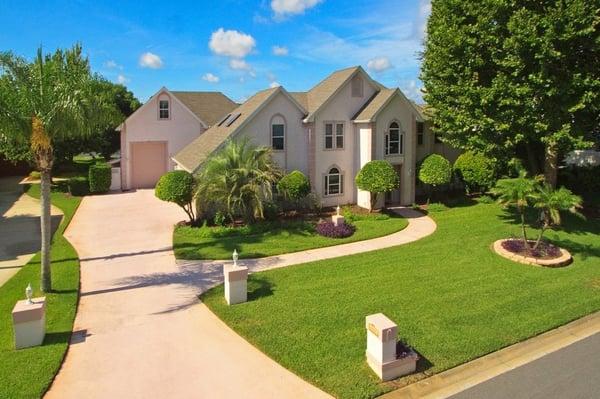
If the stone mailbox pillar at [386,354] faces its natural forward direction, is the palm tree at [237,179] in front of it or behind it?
behind

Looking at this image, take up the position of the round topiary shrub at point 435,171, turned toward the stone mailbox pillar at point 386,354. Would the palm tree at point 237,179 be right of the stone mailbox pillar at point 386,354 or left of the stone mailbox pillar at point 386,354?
right

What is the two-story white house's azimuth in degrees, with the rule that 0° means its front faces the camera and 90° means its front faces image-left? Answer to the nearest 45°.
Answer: approximately 315°

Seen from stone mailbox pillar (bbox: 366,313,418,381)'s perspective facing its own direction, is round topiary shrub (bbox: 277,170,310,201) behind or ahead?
behind

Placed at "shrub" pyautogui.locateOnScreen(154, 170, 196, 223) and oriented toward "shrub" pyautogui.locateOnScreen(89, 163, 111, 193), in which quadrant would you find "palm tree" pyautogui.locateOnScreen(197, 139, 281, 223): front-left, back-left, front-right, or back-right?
back-right

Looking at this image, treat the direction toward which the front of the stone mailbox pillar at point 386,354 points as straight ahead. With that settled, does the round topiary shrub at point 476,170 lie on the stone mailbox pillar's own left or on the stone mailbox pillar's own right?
on the stone mailbox pillar's own left

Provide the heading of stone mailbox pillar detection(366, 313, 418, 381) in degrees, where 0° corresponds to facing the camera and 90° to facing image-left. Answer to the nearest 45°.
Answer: approximately 315°

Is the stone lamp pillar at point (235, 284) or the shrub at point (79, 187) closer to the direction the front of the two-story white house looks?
the stone lamp pillar

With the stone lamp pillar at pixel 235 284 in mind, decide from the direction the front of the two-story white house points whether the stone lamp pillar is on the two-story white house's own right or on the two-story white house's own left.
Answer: on the two-story white house's own right

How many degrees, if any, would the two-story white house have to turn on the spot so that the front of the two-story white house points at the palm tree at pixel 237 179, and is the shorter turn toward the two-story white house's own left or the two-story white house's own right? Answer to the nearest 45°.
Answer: approximately 90° to the two-story white house's own right
